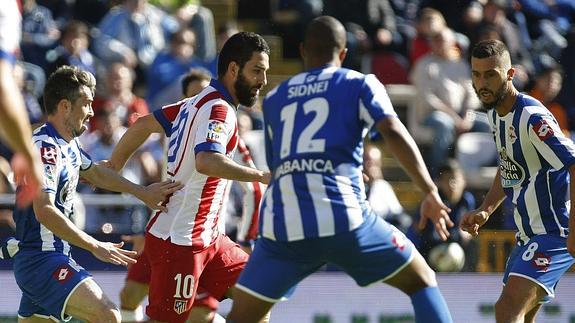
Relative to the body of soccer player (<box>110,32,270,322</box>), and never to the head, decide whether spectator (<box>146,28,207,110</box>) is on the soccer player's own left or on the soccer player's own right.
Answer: on the soccer player's own left

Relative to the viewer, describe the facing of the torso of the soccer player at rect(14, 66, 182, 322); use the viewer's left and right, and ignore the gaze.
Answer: facing to the right of the viewer

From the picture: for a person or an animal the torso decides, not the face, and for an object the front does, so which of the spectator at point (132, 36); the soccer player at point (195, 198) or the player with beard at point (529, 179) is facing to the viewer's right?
the soccer player

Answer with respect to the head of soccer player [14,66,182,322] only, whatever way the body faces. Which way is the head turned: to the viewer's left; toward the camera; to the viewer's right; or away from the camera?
to the viewer's right

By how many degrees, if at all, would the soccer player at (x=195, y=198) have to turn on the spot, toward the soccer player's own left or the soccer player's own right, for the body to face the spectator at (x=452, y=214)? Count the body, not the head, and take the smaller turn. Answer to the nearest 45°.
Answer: approximately 45° to the soccer player's own left

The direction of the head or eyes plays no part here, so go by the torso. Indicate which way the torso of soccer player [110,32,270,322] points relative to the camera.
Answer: to the viewer's right

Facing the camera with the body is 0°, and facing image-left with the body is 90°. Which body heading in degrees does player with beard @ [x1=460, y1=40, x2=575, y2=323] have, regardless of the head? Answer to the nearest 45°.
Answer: approximately 45°

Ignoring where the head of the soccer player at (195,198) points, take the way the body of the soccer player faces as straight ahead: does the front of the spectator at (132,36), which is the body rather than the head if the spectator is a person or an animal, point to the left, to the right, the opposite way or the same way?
to the right

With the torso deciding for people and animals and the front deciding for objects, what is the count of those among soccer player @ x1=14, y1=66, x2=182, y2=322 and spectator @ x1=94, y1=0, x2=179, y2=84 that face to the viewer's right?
1

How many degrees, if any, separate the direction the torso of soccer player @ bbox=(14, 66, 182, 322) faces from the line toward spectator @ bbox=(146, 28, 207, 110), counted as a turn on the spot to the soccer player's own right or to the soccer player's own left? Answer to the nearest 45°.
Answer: approximately 90° to the soccer player's own left
